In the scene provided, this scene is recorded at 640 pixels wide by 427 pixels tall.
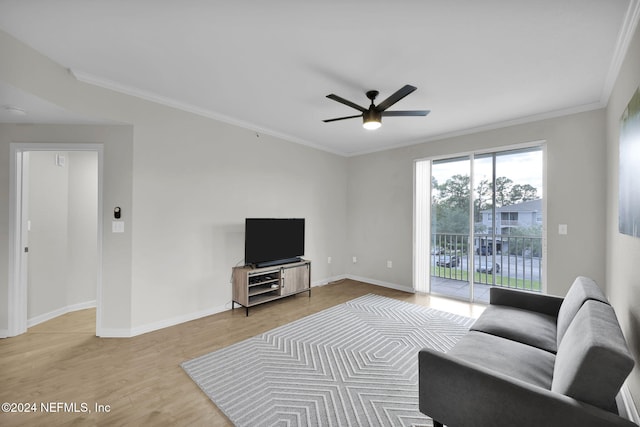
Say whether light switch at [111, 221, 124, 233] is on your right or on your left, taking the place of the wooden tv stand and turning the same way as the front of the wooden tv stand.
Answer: on your right

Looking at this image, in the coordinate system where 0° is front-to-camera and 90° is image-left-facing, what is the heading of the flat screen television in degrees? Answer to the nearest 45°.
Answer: approximately 315°

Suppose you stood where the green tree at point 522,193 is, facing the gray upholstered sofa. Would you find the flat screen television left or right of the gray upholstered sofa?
right

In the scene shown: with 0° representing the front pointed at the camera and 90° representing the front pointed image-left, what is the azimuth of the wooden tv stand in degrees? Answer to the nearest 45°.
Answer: approximately 315°

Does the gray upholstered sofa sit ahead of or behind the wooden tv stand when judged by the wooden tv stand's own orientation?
ahead

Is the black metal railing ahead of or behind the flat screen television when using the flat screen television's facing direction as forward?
ahead

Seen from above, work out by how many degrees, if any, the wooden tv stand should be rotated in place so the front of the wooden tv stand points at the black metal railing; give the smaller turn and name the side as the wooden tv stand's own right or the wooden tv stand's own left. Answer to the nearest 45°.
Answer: approximately 45° to the wooden tv stand's own left

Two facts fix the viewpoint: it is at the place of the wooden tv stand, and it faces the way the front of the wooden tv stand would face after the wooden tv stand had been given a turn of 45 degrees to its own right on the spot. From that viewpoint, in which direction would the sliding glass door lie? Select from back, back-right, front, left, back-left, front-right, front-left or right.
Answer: left
